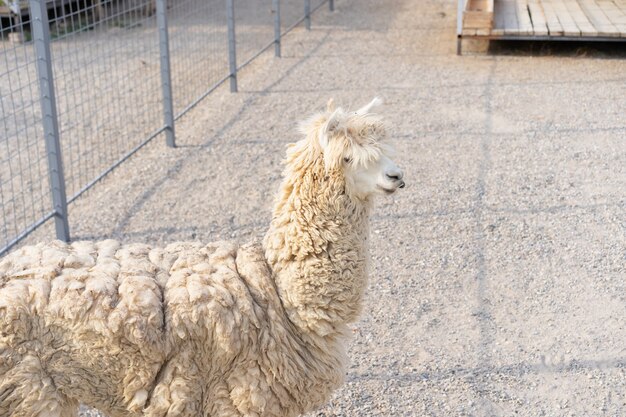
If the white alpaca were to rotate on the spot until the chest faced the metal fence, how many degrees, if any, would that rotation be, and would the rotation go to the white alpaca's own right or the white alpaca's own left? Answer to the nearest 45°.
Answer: approximately 90° to the white alpaca's own left

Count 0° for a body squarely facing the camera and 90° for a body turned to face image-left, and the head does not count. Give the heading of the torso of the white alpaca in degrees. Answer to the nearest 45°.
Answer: approximately 270°
